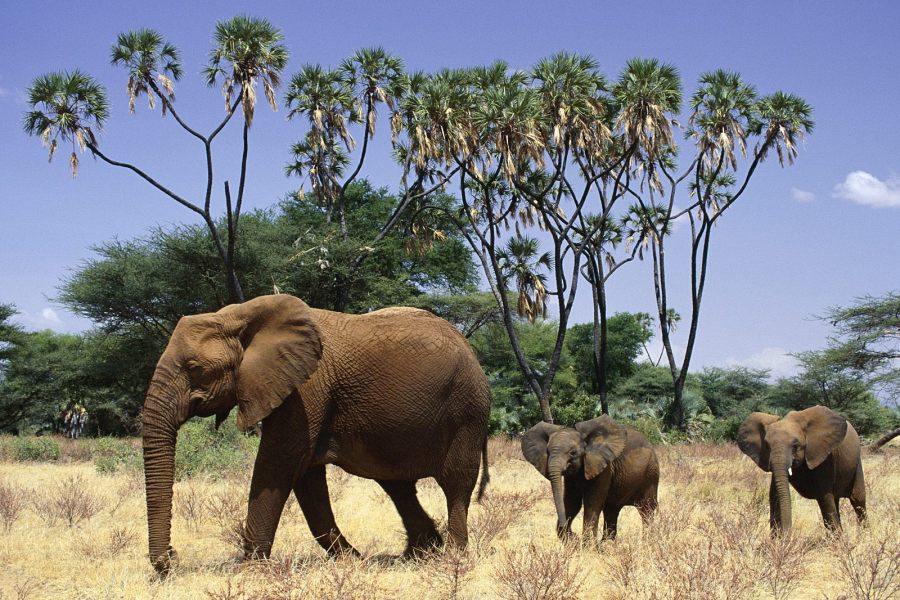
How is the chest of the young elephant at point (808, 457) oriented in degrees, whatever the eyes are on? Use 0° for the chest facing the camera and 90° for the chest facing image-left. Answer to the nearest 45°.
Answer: approximately 45°

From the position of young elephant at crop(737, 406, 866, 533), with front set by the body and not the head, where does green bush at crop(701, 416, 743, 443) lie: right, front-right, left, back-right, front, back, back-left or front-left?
back-right

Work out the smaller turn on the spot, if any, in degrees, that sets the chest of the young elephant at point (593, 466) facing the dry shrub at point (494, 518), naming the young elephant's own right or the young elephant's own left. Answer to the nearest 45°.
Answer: approximately 45° to the young elephant's own right

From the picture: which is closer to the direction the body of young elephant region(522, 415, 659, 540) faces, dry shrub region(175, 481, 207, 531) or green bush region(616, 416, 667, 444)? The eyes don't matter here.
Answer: the dry shrub

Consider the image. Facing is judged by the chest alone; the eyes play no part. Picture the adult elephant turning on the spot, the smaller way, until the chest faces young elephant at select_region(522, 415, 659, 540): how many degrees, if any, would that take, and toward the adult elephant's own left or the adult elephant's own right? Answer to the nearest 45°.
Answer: approximately 135° to the adult elephant's own right

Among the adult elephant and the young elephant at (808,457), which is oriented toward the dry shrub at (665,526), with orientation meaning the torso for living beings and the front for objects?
the young elephant

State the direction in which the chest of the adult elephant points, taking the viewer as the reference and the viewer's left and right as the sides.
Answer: facing to the left of the viewer

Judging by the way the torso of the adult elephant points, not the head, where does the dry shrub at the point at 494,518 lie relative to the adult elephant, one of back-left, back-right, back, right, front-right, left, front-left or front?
back-right

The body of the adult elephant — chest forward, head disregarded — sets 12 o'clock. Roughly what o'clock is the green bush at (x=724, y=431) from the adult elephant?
The green bush is roughly at 4 o'clock from the adult elephant.
